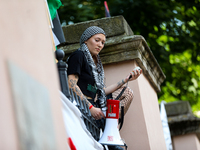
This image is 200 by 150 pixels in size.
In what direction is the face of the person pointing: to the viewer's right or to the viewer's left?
to the viewer's right

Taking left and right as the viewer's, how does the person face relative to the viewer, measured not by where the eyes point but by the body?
facing the viewer and to the right of the viewer

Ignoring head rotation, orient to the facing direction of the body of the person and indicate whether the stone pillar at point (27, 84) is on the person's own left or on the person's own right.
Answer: on the person's own right

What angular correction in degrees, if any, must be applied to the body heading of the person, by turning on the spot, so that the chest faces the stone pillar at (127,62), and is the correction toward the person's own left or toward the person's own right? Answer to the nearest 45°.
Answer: approximately 90° to the person's own left
